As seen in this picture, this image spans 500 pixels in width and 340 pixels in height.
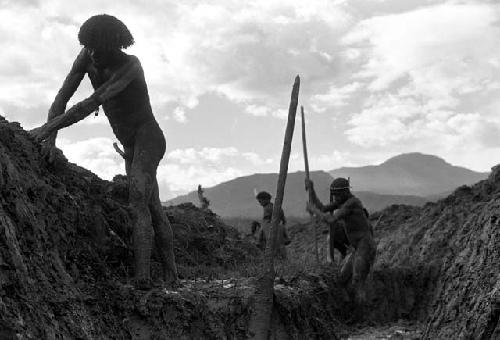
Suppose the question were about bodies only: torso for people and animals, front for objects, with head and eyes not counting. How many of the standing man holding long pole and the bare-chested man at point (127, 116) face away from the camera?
0

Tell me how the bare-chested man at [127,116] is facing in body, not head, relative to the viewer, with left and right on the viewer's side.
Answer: facing the viewer and to the left of the viewer

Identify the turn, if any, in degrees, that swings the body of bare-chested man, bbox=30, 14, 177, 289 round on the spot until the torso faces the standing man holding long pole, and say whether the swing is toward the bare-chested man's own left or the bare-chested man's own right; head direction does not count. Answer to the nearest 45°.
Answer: approximately 180°

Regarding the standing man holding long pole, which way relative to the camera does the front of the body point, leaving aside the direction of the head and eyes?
to the viewer's left

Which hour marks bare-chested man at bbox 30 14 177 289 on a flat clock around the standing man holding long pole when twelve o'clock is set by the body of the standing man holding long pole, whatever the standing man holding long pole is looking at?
The bare-chested man is roughly at 10 o'clock from the standing man holding long pole.
